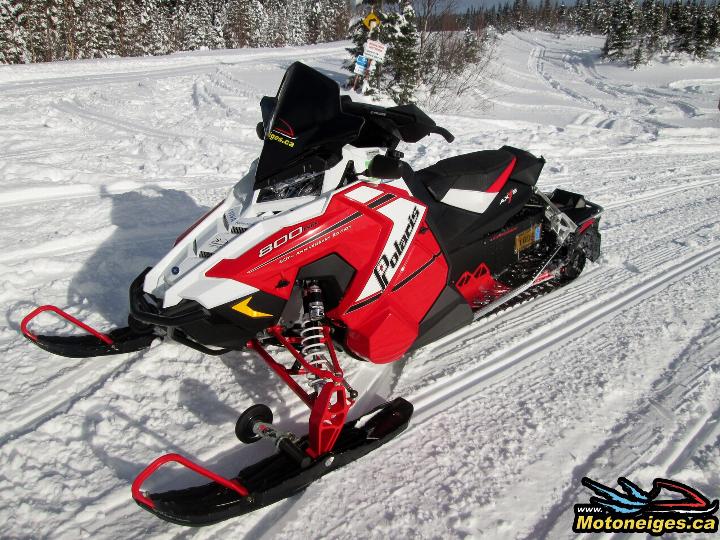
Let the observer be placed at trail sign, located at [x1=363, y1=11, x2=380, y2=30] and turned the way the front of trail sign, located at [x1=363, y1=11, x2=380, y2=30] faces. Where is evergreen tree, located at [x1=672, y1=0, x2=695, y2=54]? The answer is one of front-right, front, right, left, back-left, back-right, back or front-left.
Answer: back-left

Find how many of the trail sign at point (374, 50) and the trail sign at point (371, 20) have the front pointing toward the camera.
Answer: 2

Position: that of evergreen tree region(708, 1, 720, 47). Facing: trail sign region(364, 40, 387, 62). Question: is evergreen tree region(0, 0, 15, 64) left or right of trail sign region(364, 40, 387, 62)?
right

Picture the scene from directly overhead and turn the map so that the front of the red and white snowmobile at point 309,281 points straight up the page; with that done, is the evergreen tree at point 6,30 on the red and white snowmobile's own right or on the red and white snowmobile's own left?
on the red and white snowmobile's own right

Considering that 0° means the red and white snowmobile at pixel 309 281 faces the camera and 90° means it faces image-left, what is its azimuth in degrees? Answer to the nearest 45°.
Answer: approximately 45°

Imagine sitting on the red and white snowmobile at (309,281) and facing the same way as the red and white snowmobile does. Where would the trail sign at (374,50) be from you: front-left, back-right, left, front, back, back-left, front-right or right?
back-right

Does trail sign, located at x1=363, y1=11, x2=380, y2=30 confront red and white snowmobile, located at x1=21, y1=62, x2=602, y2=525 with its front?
yes

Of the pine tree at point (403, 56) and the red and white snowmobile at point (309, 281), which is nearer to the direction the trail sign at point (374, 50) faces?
the red and white snowmobile

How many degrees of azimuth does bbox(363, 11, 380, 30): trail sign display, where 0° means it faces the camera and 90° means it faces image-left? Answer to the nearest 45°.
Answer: approximately 0°
